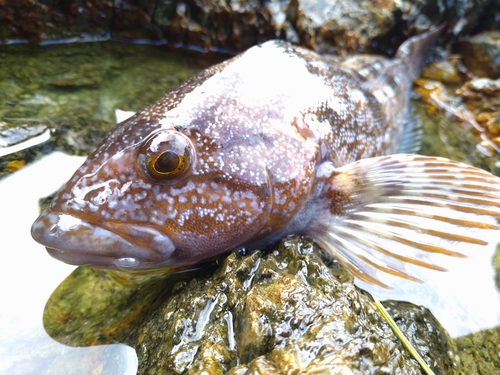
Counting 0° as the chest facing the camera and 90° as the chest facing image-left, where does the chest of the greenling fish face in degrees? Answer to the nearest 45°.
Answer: approximately 45°

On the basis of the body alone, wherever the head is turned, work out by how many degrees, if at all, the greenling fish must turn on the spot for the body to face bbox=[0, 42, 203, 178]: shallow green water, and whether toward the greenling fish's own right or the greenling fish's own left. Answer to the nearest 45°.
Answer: approximately 90° to the greenling fish's own right

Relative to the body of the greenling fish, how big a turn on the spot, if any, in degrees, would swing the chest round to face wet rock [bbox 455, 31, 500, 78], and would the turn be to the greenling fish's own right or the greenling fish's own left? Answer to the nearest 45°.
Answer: approximately 180°
